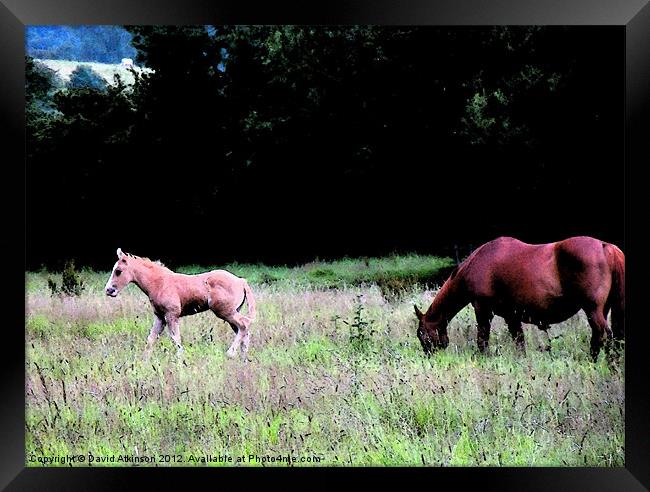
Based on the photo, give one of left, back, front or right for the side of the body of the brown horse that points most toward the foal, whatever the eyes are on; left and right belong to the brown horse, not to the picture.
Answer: front

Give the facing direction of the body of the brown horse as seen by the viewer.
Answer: to the viewer's left

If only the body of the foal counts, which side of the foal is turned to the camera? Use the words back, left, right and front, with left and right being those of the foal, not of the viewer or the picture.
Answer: left

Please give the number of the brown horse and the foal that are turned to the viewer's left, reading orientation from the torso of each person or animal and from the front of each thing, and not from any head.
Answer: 2

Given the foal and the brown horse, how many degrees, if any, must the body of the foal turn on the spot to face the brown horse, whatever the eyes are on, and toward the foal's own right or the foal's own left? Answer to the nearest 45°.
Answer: approximately 180°
